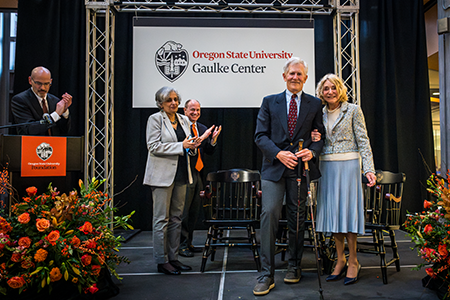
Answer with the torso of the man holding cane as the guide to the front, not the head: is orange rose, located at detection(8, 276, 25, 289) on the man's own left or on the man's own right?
on the man's own right

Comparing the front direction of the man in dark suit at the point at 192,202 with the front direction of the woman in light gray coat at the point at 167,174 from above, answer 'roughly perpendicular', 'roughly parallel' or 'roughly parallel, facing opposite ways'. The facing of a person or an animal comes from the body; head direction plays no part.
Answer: roughly parallel

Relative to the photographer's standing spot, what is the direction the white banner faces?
facing the viewer

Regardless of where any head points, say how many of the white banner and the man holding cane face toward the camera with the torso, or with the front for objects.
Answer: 2

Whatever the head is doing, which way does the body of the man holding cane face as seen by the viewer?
toward the camera

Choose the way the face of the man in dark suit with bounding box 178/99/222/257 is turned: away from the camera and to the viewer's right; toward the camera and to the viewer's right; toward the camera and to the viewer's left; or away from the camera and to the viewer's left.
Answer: toward the camera and to the viewer's right

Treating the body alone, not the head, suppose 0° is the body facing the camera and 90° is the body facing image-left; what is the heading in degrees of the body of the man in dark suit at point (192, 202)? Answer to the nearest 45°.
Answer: approximately 315°

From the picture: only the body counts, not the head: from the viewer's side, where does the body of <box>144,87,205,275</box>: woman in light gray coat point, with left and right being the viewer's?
facing the viewer and to the right of the viewer

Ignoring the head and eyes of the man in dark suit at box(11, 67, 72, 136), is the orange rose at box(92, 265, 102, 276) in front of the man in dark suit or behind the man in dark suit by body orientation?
in front

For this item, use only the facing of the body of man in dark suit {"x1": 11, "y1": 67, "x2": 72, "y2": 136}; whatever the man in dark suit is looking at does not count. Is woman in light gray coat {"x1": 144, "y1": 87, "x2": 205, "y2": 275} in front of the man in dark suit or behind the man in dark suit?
in front

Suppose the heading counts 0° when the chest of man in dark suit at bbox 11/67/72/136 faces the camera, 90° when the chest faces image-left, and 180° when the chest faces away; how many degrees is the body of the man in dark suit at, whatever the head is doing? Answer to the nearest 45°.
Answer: approximately 315°

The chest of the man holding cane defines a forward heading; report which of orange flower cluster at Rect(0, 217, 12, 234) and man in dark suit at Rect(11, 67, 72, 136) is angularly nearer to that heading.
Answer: the orange flower cluster

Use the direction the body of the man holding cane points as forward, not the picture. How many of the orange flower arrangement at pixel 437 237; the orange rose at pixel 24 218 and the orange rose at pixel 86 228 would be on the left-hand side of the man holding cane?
1

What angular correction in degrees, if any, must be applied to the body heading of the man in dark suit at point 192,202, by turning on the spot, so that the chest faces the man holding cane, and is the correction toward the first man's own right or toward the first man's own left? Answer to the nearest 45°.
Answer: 0° — they already face them

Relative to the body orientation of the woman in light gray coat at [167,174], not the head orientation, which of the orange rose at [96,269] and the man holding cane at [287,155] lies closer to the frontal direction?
the man holding cane

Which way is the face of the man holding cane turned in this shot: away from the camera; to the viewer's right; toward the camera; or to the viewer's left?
toward the camera

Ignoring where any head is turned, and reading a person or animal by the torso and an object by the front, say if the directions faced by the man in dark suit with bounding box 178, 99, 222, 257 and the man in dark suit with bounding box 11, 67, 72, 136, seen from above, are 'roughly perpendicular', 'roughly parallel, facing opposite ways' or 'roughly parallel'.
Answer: roughly parallel

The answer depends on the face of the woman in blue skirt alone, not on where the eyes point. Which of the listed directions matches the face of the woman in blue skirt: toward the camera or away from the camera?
toward the camera

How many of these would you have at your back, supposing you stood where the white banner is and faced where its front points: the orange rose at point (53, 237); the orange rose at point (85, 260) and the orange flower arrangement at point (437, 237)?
0

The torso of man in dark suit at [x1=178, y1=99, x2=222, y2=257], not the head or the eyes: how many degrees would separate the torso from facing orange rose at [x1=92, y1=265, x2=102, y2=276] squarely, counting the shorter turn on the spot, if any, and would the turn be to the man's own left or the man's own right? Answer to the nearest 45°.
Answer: approximately 45° to the man's own right
